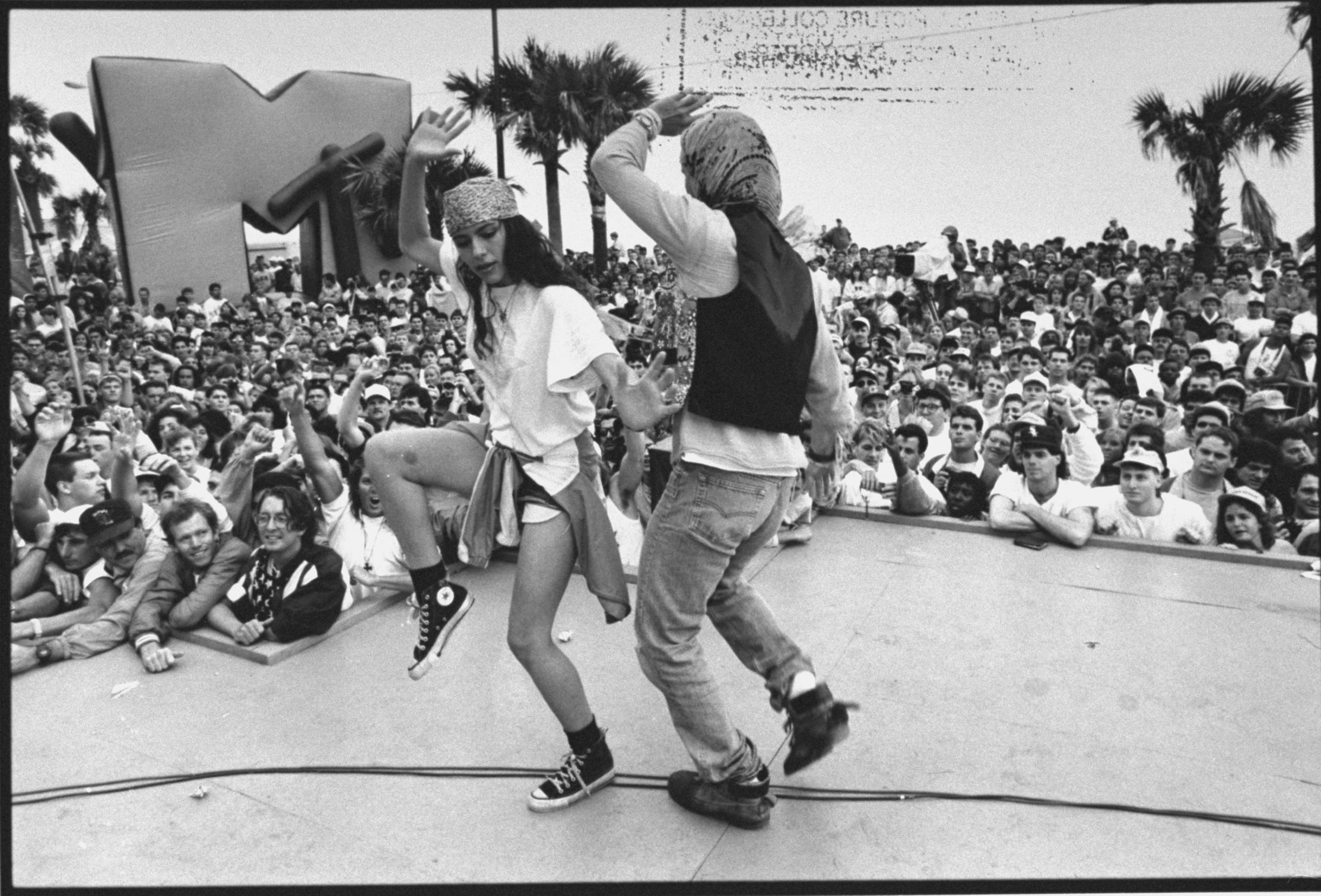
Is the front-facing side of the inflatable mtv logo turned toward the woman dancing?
yes

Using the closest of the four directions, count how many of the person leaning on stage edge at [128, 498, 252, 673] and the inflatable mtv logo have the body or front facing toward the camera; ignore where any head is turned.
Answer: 2

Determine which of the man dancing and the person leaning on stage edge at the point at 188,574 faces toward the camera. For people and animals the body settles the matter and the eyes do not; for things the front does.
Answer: the person leaning on stage edge

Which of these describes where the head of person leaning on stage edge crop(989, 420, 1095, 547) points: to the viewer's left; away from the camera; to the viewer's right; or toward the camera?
toward the camera

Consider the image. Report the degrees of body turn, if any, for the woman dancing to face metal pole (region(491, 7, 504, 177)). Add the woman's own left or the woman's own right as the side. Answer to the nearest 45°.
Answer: approximately 135° to the woman's own right

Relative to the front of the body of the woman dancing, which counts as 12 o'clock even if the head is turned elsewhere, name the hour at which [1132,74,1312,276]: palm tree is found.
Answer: The palm tree is roughly at 6 o'clock from the woman dancing.

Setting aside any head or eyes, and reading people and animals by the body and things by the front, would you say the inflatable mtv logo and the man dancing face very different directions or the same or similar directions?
very different directions

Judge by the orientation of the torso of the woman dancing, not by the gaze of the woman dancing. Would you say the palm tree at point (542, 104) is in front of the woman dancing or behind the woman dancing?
behind

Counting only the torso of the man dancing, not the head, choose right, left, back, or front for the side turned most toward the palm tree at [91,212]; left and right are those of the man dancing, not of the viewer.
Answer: front

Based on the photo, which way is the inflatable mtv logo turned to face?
toward the camera

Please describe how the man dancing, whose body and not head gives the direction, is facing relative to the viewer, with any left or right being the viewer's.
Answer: facing away from the viewer and to the left of the viewer

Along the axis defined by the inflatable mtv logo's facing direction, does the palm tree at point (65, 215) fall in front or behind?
behind

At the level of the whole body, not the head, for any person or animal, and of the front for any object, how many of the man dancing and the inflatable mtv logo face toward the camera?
1

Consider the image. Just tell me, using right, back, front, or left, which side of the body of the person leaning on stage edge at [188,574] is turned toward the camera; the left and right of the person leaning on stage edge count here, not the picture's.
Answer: front

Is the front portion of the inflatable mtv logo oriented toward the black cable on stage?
yes
